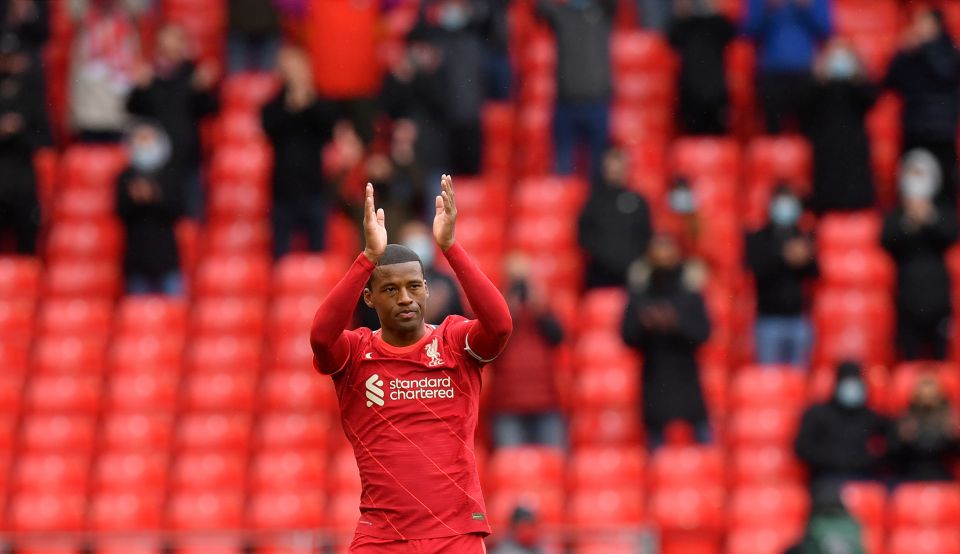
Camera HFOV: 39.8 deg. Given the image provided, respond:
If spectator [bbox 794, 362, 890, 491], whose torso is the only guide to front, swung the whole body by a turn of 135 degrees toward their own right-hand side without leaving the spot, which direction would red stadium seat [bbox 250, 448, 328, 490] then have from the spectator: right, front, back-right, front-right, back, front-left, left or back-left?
front-left

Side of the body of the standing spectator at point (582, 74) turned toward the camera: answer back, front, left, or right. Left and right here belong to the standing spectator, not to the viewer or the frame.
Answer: front

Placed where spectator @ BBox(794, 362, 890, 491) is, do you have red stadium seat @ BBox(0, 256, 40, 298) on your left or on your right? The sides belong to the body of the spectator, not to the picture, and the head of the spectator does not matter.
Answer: on your right

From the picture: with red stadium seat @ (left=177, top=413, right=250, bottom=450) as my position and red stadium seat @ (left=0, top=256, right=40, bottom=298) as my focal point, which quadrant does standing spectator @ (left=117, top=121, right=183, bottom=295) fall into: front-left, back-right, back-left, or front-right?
front-right

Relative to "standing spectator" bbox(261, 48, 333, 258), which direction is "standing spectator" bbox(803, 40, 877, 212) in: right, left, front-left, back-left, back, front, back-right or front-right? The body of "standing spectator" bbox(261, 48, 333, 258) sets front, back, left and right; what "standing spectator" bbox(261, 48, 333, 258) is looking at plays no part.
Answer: left

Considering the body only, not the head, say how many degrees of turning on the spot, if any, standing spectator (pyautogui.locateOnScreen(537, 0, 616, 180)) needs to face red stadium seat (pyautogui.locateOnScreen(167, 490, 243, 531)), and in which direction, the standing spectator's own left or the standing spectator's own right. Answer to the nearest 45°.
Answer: approximately 45° to the standing spectator's own right

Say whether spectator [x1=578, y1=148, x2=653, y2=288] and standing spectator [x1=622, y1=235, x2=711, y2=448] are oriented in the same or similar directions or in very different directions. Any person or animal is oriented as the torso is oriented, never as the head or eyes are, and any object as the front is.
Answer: same or similar directions

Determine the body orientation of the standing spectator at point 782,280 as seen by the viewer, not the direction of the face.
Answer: toward the camera

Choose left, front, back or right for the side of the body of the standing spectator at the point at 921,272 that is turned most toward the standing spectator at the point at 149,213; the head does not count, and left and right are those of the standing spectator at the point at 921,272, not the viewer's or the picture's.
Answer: right

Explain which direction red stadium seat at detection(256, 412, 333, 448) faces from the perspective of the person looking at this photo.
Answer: facing the viewer

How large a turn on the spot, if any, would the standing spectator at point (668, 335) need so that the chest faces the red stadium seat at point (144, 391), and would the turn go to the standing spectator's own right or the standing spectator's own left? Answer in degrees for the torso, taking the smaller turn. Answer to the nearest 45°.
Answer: approximately 90° to the standing spectator's own right

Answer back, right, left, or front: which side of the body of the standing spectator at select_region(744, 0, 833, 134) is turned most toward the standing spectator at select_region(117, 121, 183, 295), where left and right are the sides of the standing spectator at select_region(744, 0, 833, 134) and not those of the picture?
right

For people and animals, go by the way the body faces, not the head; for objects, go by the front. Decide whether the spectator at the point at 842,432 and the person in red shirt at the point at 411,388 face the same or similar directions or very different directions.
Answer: same or similar directions
